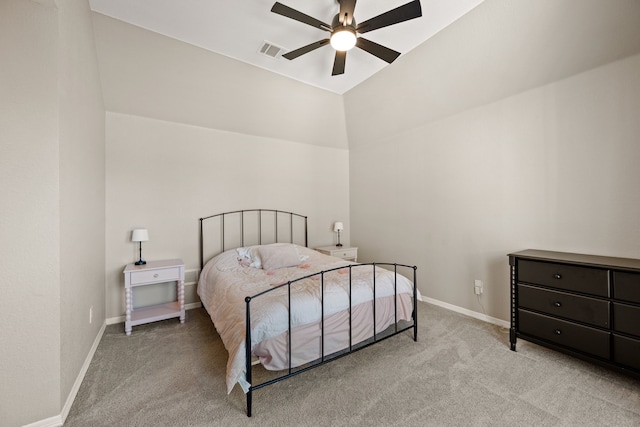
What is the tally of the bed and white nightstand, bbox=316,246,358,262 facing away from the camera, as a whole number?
0

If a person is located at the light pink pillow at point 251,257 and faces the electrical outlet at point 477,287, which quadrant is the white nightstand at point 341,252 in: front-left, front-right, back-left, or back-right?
front-left

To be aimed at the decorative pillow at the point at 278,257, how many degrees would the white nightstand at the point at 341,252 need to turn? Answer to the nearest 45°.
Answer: approximately 90° to its right

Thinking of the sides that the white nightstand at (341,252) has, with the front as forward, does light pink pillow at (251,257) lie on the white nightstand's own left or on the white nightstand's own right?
on the white nightstand's own right

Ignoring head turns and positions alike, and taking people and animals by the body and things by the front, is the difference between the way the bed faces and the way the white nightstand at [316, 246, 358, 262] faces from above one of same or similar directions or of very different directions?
same or similar directions

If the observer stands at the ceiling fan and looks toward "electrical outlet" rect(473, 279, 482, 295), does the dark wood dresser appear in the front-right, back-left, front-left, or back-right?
front-right

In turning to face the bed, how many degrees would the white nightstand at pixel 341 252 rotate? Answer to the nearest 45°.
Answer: approximately 45° to its right

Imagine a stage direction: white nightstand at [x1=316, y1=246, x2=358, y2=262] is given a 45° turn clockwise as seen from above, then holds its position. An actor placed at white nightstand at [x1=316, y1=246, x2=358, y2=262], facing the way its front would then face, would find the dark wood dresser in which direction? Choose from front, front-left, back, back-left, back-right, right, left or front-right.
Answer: front-left

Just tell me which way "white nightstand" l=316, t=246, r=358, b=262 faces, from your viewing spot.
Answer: facing the viewer and to the right of the viewer

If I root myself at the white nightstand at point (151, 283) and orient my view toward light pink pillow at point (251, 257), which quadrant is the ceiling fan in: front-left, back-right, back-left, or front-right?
front-right

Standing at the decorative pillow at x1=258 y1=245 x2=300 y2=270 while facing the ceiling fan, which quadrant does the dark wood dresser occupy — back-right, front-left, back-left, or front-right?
front-left

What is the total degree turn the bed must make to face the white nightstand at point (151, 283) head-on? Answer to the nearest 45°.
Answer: approximately 180°

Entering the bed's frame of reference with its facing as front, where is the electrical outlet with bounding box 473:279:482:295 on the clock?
The electrical outlet is roughly at 10 o'clock from the bed.
